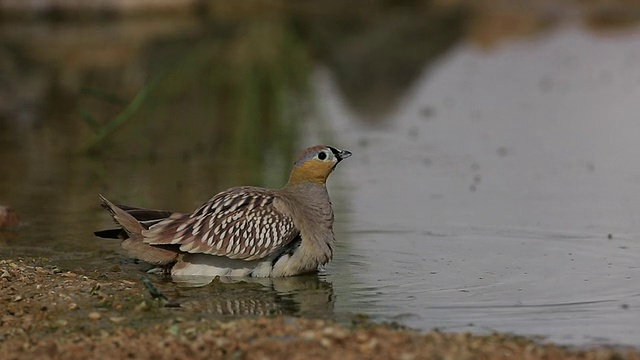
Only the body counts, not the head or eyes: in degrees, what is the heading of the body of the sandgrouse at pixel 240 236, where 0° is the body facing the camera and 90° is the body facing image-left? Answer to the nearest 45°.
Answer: approximately 270°
